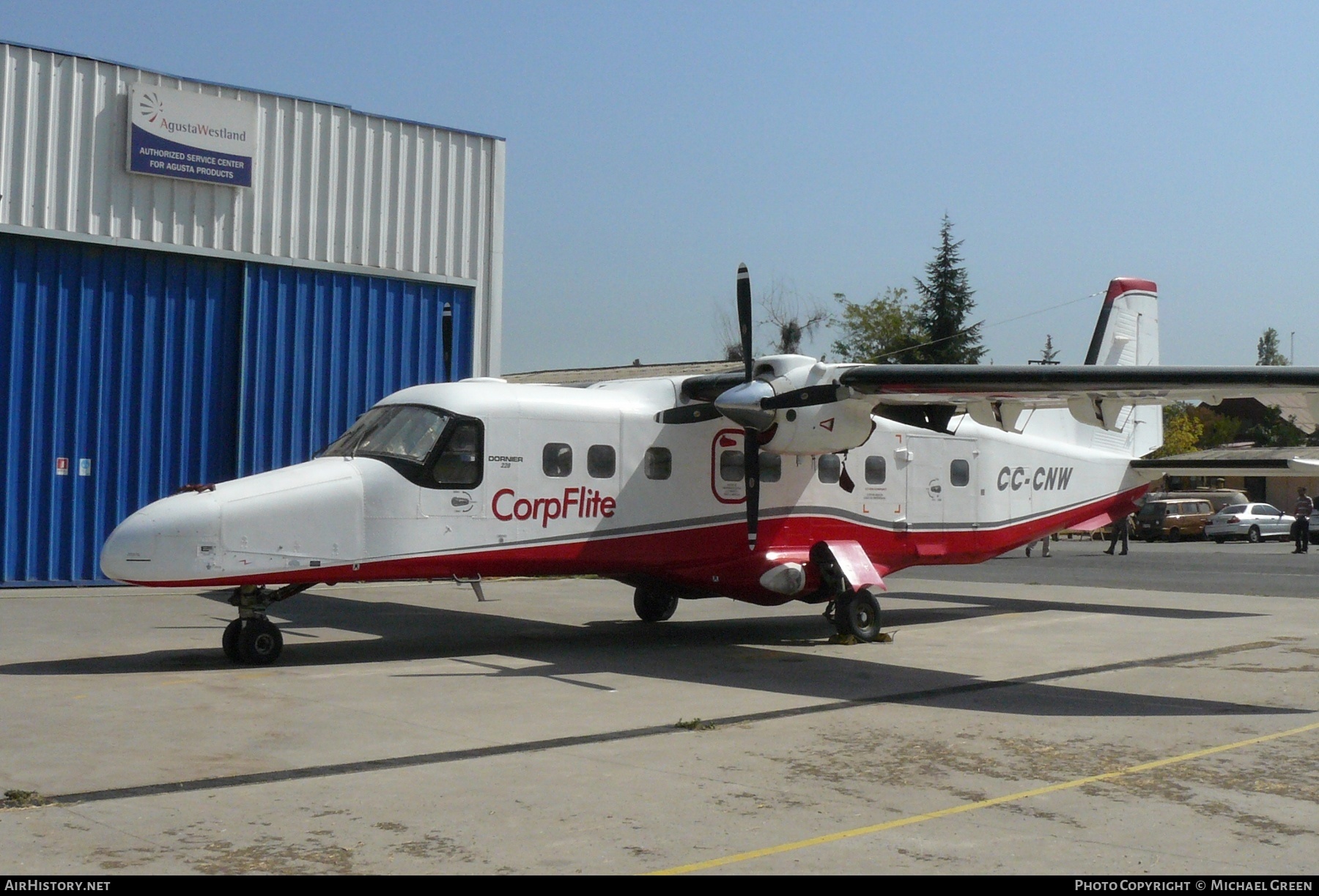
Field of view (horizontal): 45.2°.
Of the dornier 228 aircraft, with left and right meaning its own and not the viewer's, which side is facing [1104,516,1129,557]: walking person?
back

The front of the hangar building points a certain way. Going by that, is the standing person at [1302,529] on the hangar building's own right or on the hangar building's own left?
on the hangar building's own left

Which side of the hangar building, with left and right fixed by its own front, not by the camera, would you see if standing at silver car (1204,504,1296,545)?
left

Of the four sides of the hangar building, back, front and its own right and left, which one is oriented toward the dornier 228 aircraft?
front

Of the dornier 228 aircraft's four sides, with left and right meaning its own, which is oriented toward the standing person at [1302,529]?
back

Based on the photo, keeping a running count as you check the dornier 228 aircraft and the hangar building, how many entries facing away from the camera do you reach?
0

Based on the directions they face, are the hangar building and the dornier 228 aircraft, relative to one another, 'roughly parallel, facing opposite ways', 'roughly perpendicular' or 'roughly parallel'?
roughly perpendicular

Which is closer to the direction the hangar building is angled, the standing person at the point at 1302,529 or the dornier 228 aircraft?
the dornier 228 aircraft

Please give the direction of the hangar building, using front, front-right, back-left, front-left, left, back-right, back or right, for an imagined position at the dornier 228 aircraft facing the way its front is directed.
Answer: right
